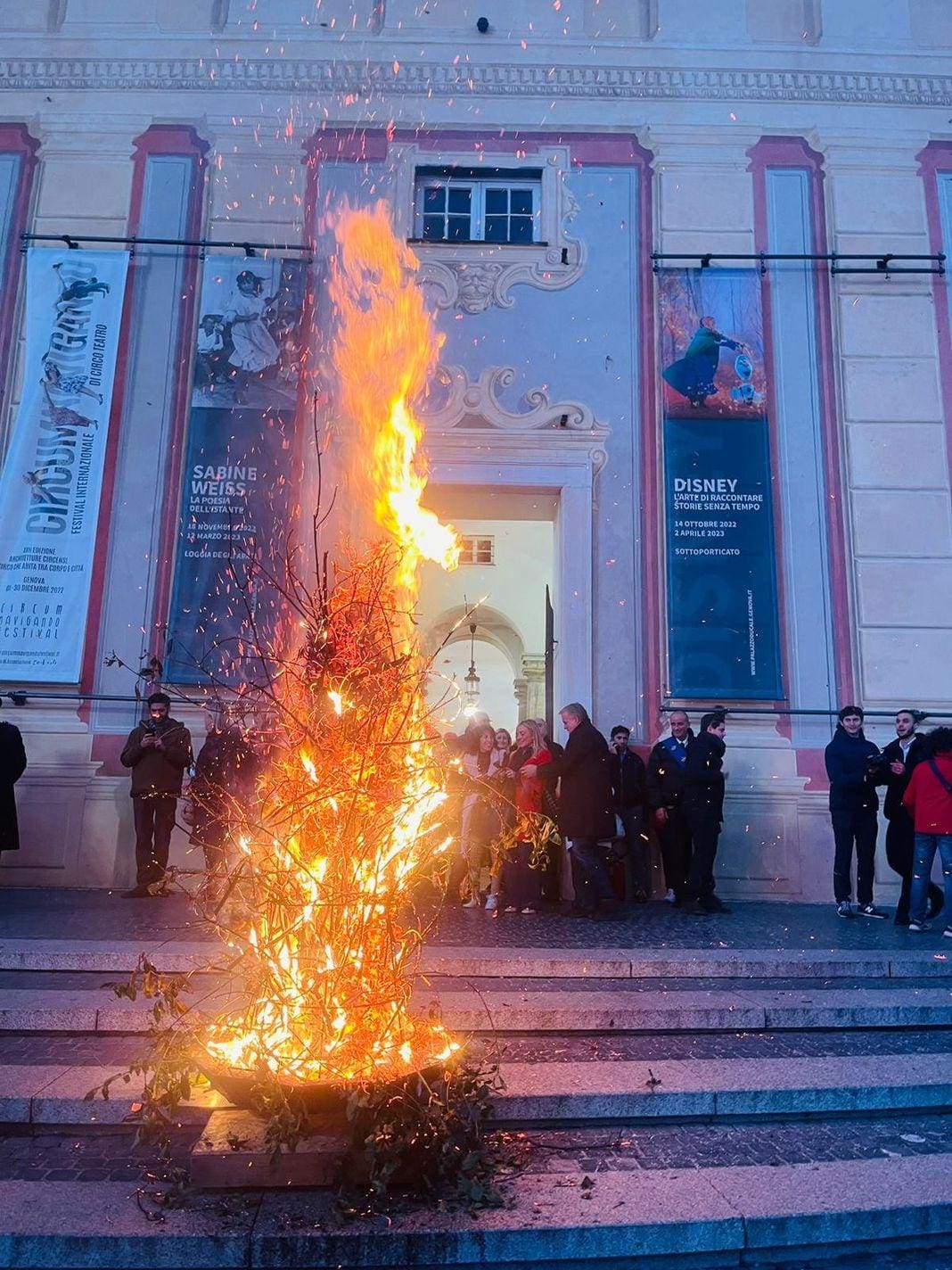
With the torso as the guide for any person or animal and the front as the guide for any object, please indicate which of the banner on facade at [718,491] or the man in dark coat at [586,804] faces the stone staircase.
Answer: the banner on facade

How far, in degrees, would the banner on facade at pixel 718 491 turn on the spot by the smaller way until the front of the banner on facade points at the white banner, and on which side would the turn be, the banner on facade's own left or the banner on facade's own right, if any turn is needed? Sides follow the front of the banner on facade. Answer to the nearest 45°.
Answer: approximately 90° to the banner on facade's own right

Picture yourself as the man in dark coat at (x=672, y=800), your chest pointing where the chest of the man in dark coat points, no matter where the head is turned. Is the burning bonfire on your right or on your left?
on your right

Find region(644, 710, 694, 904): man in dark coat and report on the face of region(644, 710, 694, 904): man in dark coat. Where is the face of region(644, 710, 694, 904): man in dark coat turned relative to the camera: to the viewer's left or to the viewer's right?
to the viewer's left

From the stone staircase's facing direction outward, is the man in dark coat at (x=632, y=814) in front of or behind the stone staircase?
behind

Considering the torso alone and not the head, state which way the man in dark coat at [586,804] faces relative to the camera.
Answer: to the viewer's left
